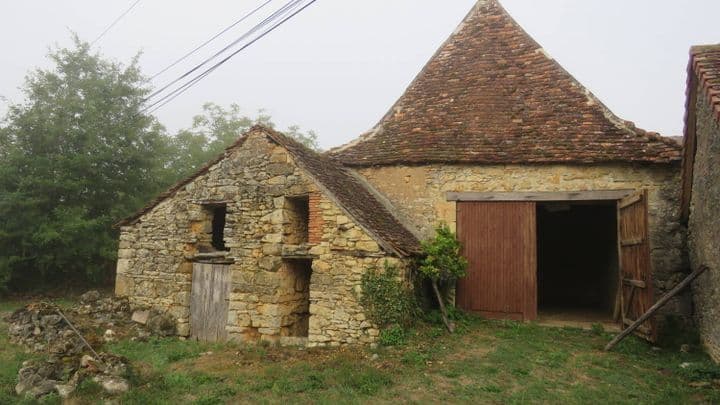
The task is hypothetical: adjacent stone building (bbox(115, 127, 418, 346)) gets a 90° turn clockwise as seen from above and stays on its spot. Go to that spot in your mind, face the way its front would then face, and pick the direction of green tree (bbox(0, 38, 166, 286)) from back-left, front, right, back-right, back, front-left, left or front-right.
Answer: front-right

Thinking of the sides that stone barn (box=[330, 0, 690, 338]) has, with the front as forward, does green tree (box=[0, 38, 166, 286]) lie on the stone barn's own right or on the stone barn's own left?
on the stone barn's own right

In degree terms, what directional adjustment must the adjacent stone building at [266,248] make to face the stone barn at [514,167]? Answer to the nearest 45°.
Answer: approximately 90° to its left

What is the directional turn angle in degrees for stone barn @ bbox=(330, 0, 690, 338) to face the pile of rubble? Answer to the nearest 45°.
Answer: approximately 90° to its right

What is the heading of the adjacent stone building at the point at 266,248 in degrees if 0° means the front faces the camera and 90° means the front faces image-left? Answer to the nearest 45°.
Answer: approximately 0°

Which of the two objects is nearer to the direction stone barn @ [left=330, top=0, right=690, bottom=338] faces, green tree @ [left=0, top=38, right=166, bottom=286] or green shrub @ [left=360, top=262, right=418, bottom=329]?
the green shrub

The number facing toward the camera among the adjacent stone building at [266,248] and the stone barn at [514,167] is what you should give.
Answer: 2

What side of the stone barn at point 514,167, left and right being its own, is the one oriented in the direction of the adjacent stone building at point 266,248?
right

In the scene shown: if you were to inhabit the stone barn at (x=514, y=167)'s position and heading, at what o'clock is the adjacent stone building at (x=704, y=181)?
The adjacent stone building is roughly at 10 o'clock from the stone barn.

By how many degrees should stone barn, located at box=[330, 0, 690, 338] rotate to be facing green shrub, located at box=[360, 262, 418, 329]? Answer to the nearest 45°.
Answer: approximately 45° to its right

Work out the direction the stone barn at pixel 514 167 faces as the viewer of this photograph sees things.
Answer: facing the viewer
